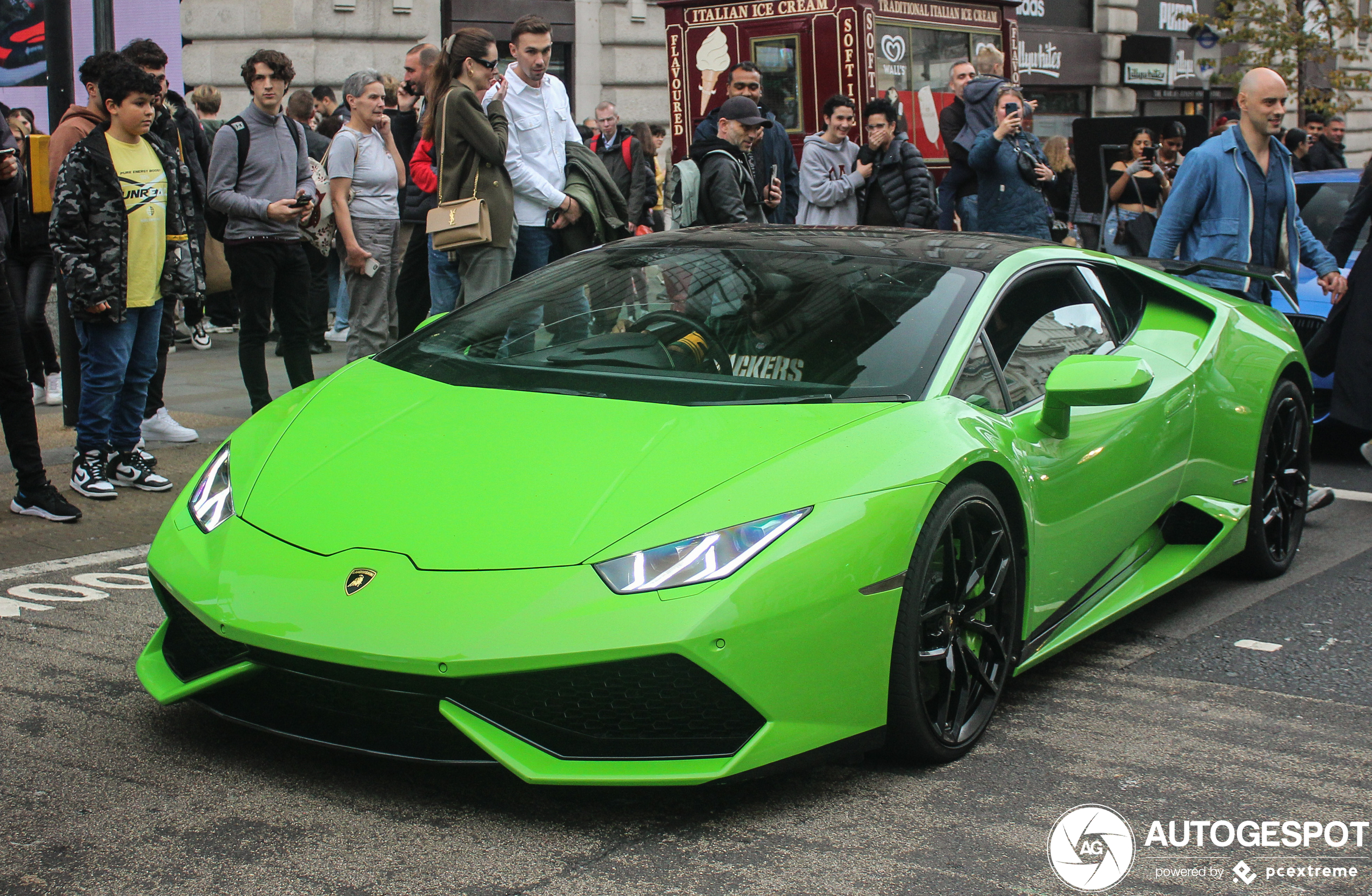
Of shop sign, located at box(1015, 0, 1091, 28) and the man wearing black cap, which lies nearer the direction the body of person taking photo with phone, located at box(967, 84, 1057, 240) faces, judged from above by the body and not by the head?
the man wearing black cap

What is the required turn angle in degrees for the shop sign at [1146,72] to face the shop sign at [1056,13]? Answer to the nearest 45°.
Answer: approximately 45° to its right

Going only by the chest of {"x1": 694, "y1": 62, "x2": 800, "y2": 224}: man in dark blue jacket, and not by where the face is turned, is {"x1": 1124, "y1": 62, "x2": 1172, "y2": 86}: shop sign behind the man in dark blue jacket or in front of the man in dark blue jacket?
behind

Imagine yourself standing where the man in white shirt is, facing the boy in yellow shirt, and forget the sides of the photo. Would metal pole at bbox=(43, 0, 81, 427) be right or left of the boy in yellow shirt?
right

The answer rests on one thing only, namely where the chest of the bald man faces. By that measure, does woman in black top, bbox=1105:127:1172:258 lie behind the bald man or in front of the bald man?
behind

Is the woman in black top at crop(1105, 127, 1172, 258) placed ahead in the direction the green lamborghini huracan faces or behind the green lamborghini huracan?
behind

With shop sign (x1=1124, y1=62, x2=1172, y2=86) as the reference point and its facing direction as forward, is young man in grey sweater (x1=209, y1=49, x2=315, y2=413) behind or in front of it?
in front
